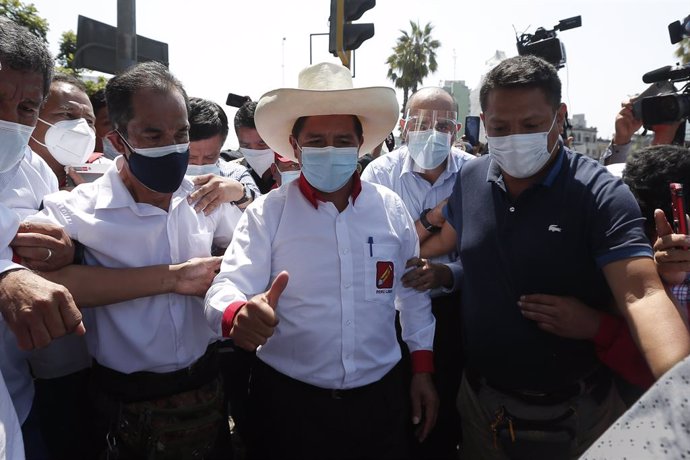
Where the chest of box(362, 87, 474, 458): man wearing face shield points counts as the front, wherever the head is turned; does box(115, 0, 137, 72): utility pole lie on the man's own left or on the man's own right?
on the man's own right

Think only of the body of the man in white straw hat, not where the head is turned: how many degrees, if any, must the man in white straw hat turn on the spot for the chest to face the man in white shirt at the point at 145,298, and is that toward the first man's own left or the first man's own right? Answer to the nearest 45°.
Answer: approximately 90° to the first man's own right

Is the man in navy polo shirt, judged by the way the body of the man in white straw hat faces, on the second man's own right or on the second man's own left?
on the second man's own left

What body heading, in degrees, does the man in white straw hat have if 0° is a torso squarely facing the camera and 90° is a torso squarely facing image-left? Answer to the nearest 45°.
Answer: approximately 0°

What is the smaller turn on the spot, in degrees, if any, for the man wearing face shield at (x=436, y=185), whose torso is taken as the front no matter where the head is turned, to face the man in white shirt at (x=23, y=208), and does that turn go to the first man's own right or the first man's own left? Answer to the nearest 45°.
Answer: approximately 45° to the first man's own right

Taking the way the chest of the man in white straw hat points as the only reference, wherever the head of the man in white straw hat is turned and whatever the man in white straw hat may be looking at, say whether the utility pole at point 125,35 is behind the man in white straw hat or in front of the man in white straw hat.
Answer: behind

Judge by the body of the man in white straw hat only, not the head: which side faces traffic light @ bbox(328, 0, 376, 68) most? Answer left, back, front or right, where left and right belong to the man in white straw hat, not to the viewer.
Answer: back

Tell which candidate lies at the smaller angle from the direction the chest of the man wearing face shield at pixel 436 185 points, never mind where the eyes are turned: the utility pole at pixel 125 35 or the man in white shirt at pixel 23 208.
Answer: the man in white shirt

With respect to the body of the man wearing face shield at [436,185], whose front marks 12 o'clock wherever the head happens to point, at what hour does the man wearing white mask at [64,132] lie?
the man wearing white mask at [64,132] is roughly at 2 o'clock from the man wearing face shield at [436,185].

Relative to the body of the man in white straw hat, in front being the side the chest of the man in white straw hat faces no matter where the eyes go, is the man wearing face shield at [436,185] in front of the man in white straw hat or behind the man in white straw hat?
behind
